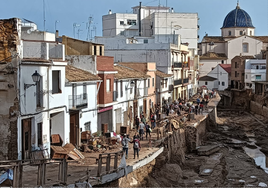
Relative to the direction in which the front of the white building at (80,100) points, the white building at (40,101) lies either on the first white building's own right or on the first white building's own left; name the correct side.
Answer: on the first white building's own right

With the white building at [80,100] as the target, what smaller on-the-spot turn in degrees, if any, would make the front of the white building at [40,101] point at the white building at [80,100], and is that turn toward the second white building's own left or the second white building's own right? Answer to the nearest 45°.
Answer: approximately 90° to the second white building's own left

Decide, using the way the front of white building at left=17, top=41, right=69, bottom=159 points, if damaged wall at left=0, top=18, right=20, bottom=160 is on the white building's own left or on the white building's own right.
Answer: on the white building's own right

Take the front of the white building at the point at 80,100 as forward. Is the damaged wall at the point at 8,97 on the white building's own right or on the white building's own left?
on the white building's own right

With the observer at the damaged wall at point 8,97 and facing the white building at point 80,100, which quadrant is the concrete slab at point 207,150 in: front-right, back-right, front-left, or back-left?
front-right

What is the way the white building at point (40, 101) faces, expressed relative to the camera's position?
facing the viewer and to the right of the viewer

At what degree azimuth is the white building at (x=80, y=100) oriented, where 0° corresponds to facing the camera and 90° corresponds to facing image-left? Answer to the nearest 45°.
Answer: approximately 315°

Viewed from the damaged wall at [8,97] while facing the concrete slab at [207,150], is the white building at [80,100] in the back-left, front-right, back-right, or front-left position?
front-left

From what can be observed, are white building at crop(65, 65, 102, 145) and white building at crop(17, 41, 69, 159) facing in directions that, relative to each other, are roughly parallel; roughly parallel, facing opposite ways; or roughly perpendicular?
roughly parallel

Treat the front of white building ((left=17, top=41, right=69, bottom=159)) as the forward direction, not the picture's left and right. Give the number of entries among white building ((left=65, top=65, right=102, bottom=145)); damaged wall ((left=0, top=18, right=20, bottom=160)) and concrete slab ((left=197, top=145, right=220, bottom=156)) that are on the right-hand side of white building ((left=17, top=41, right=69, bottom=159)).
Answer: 1

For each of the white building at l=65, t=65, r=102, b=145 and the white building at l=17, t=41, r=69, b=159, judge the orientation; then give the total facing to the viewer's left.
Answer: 0
